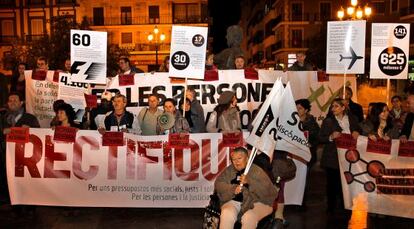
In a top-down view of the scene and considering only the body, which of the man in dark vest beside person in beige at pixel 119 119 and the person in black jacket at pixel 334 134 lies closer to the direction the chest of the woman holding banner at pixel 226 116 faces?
the person in black jacket

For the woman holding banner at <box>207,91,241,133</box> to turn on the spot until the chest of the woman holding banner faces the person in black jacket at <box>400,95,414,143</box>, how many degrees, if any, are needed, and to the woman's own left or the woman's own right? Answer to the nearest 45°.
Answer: approximately 45° to the woman's own left

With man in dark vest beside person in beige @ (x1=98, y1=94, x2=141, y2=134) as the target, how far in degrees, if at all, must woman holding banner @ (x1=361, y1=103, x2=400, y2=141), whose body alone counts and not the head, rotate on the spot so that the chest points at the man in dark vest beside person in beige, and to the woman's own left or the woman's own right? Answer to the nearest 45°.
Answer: approximately 135° to the woman's own right

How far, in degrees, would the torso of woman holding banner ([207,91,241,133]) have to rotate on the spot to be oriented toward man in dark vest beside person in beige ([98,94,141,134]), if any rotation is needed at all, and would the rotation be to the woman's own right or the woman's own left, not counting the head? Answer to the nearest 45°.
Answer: approximately 135° to the woman's own right

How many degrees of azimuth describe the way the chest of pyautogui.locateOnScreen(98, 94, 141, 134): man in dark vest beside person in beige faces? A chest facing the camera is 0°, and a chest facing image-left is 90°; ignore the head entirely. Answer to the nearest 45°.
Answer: approximately 0°
